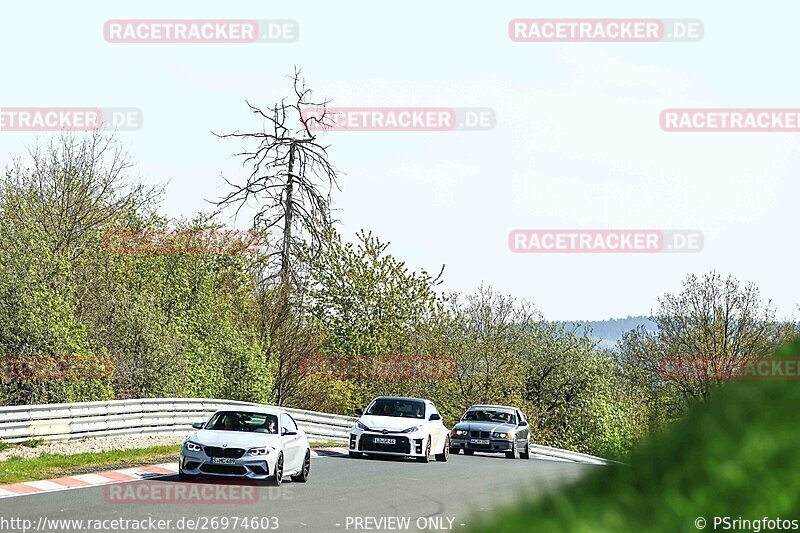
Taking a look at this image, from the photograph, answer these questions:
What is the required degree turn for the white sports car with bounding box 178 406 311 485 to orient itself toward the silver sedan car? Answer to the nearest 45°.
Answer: approximately 180°

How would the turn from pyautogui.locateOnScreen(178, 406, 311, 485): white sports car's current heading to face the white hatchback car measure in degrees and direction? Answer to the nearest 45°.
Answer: approximately 180°

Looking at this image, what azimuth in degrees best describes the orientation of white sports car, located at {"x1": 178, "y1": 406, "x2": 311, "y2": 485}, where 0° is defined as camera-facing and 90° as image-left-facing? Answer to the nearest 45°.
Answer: approximately 45°

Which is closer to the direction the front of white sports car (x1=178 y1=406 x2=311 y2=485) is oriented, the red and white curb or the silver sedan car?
the red and white curb

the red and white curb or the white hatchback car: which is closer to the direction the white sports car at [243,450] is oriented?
the red and white curb

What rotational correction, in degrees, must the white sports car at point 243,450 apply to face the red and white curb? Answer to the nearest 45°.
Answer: approximately 45° to its right
